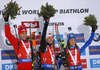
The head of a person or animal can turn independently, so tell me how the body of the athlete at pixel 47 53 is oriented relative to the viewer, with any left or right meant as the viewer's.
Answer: facing the viewer and to the right of the viewer

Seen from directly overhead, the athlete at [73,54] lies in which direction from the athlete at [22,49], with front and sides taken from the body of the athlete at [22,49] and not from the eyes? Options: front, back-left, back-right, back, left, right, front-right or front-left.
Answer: front-left

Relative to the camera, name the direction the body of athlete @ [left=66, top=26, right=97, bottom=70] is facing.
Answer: toward the camera

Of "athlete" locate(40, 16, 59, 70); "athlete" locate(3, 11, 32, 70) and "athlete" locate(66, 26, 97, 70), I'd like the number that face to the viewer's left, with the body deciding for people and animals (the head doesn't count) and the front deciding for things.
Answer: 0

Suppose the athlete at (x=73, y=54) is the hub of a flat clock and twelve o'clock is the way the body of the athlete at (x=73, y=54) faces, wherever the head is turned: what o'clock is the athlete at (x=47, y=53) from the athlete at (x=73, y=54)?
the athlete at (x=47, y=53) is roughly at 2 o'clock from the athlete at (x=73, y=54).

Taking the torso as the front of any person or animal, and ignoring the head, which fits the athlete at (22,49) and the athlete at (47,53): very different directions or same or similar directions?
same or similar directions

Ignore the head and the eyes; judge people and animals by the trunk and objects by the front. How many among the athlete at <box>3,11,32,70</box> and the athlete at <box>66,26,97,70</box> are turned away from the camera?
0

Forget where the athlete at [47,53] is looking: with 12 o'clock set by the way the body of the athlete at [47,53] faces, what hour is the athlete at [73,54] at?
the athlete at [73,54] is roughly at 10 o'clock from the athlete at [47,53].

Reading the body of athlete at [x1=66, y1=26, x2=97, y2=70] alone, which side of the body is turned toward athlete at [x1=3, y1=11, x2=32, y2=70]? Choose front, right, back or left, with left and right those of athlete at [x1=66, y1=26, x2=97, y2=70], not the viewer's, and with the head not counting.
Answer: right
